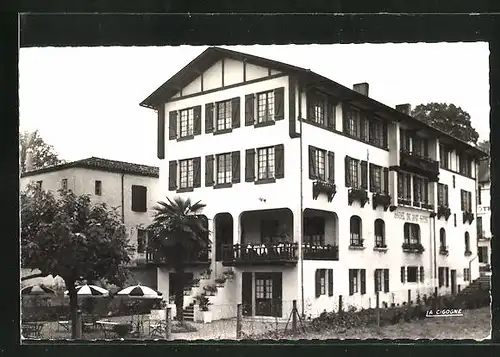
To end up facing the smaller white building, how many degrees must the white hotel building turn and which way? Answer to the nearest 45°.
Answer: approximately 45° to its right

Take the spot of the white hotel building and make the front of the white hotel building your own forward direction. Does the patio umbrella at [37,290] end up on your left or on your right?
on your right

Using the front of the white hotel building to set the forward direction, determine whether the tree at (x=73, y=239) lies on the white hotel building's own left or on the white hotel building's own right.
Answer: on the white hotel building's own right

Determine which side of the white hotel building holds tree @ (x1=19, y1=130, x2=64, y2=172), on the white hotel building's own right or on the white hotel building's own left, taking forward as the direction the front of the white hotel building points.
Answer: on the white hotel building's own right
